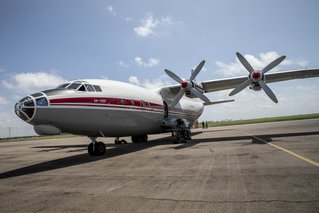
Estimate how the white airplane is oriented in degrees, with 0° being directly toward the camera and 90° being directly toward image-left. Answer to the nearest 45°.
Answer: approximately 45°
